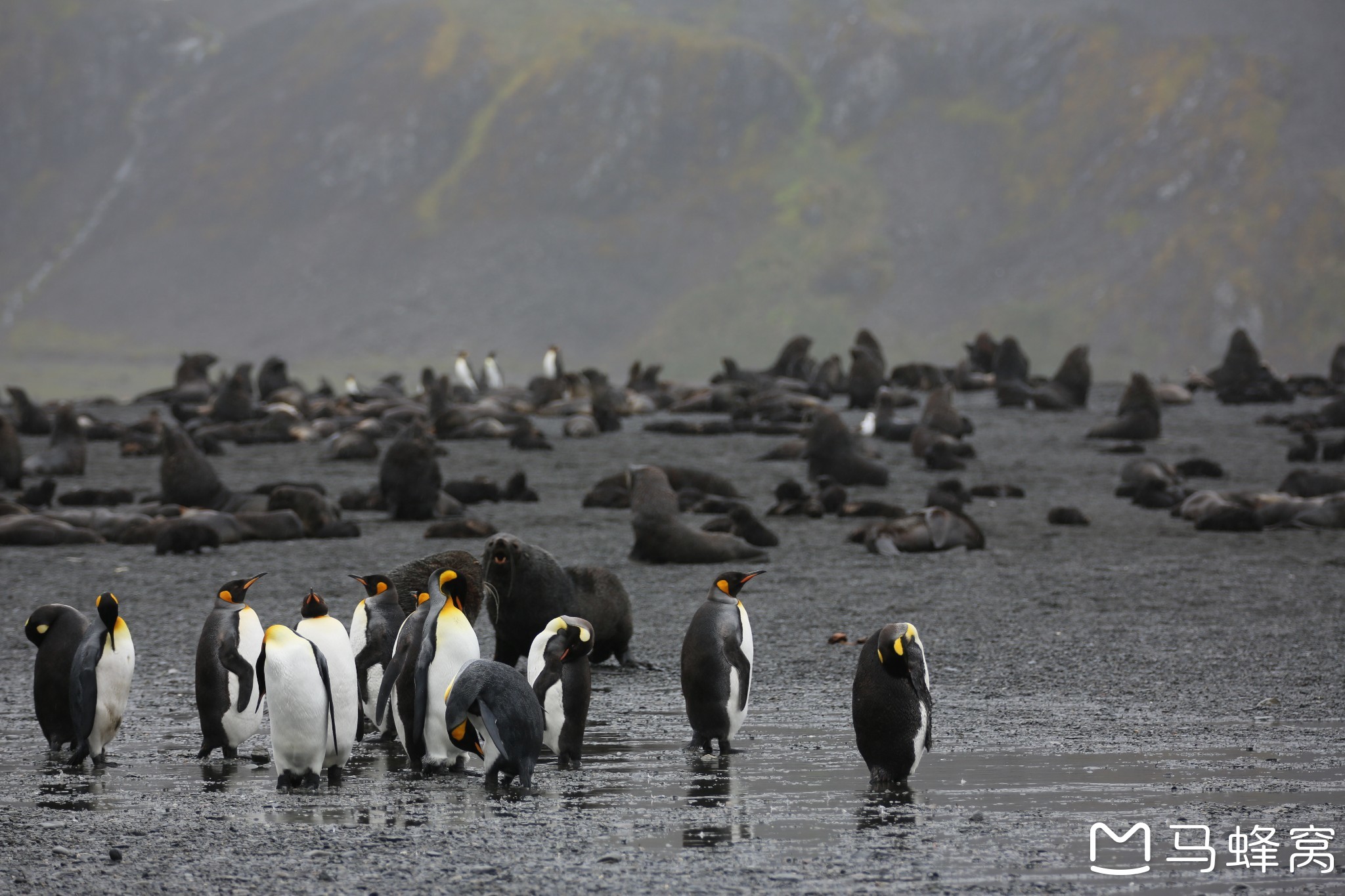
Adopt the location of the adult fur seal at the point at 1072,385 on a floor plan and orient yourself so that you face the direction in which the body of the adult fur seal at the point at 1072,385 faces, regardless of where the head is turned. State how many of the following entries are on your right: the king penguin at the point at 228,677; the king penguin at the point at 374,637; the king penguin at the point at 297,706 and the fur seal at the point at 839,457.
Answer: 4

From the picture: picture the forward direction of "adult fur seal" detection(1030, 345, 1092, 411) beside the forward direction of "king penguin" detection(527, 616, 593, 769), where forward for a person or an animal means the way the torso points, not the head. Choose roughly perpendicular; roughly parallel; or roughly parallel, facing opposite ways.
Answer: roughly parallel, facing opposite ways

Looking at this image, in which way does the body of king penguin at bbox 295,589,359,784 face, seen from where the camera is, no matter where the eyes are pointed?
toward the camera

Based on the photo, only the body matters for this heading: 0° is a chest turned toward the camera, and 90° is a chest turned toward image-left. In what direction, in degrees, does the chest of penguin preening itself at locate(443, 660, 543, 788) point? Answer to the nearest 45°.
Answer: approximately 90°

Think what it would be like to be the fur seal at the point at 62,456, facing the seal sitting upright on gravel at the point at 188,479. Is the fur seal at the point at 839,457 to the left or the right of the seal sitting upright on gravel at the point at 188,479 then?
left

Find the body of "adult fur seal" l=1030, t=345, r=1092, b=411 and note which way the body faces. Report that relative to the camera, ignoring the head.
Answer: to the viewer's right

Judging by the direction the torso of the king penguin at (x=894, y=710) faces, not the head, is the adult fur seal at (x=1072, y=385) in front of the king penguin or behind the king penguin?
in front

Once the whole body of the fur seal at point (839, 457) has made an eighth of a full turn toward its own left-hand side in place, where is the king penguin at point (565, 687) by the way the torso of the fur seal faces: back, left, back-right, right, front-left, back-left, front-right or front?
front-left

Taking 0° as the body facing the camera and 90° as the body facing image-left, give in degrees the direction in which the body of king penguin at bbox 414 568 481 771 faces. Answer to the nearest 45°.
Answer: approximately 315°

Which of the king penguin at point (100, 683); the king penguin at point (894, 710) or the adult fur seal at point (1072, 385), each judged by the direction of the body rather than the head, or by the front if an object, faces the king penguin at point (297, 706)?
the king penguin at point (100, 683)

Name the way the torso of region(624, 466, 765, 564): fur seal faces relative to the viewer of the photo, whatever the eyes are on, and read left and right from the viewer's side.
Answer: facing to the left of the viewer

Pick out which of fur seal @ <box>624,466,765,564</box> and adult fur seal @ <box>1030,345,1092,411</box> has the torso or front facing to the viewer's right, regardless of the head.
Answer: the adult fur seal

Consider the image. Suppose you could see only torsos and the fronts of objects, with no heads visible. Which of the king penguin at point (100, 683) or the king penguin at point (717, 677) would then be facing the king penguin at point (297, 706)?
the king penguin at point (100, 683)

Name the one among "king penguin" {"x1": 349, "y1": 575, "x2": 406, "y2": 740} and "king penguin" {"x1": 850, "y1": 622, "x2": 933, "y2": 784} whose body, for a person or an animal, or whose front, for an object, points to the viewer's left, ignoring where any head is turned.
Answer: "king penguin" {"x1": 349, "y1": 575, "x2": 406, "y2": 740}

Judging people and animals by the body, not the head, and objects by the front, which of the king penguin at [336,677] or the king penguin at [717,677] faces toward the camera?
the king penguin at [336,677]

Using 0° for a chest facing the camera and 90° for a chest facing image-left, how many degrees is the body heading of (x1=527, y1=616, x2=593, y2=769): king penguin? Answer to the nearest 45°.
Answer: approximately 90°
